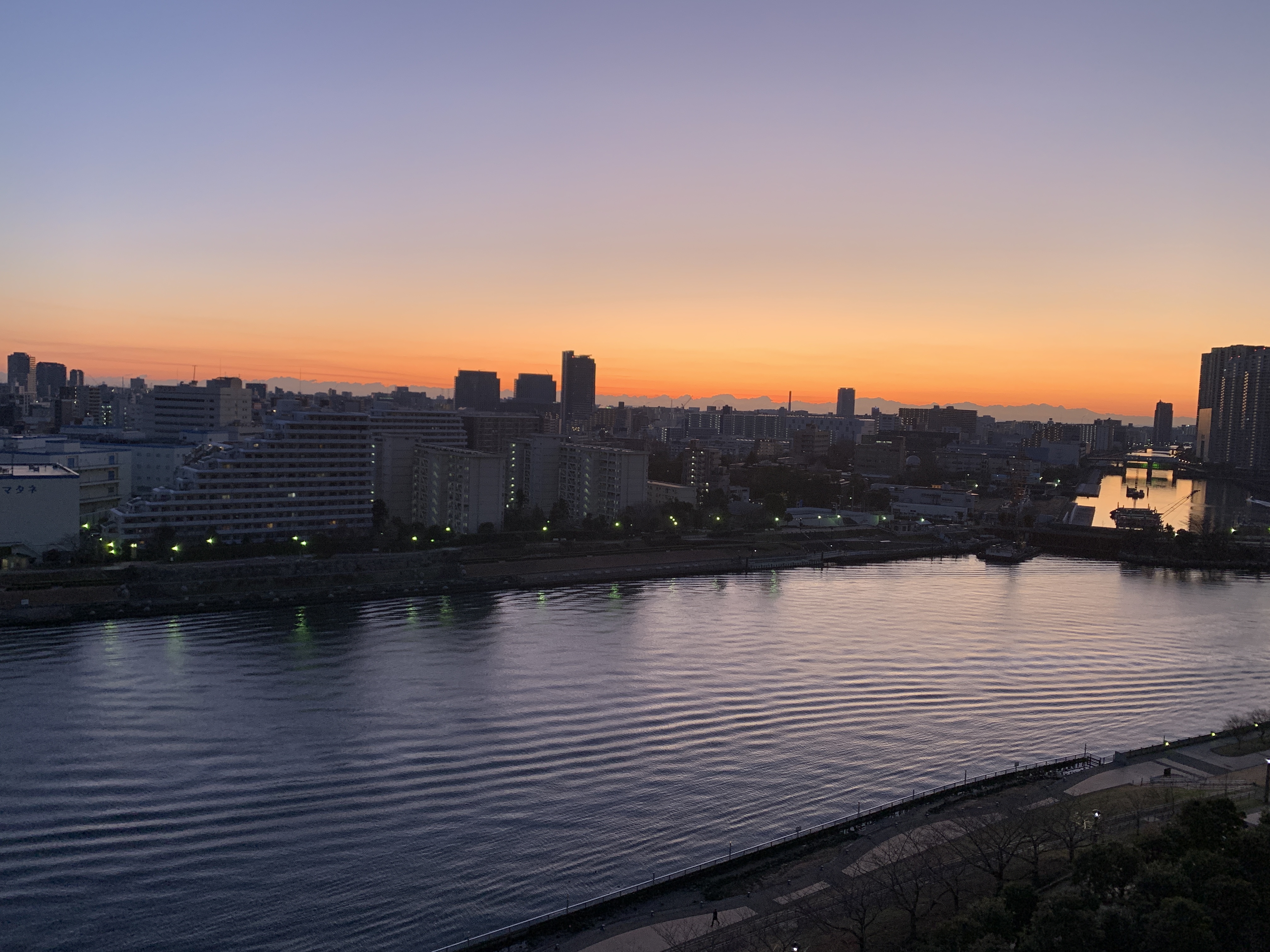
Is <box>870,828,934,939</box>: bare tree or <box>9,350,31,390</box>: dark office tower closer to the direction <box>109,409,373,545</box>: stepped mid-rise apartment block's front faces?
the bare tree

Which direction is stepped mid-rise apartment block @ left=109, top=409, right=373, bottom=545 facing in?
toward the camera

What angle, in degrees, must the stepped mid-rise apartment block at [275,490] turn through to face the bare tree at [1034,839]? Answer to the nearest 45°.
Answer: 0° — it already faces it

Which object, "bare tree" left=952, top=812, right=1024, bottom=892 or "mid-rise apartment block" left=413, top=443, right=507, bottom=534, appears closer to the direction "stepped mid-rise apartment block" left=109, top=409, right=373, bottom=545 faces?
the bare tree

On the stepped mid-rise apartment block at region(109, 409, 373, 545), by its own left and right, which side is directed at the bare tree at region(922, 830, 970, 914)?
front

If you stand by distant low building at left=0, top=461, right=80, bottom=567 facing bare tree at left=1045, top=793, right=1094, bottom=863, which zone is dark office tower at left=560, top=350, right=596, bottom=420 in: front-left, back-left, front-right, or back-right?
back-left

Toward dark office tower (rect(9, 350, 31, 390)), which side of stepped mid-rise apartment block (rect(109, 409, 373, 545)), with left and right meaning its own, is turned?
back

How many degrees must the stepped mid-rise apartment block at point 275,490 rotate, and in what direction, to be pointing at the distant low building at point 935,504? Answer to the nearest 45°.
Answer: approximately 90° to its left

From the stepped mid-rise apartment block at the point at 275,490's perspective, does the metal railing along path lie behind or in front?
in front

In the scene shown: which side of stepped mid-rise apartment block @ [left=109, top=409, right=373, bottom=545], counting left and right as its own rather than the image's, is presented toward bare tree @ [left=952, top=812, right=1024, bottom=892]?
front

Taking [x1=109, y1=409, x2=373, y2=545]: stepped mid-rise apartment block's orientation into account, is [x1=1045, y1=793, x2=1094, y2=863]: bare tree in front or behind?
in front

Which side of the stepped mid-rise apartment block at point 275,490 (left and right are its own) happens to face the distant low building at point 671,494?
left

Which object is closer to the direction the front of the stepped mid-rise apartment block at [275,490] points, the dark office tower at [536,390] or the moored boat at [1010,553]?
the moored boat

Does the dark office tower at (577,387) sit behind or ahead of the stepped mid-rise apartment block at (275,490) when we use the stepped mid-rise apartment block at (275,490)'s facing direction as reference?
behind

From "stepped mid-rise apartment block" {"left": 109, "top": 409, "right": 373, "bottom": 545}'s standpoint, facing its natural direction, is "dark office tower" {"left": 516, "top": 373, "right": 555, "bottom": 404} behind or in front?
behind

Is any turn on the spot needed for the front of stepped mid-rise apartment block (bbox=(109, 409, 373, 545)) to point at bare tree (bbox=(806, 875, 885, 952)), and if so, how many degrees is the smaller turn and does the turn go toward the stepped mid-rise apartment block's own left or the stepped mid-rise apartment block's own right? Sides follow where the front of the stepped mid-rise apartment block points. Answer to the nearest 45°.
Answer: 0° — it already faces it
